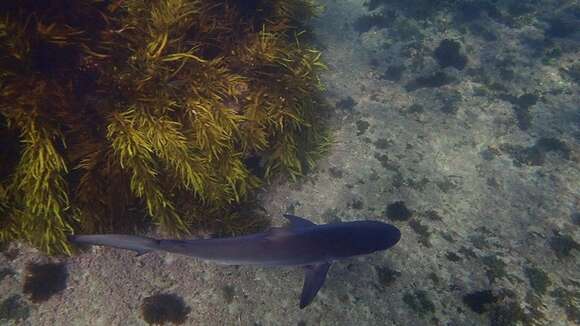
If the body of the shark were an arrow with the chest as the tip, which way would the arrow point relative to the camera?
to the viewer's right

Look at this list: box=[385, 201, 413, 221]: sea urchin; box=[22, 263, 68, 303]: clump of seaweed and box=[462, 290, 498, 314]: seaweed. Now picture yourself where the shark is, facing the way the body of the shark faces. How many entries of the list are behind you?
1

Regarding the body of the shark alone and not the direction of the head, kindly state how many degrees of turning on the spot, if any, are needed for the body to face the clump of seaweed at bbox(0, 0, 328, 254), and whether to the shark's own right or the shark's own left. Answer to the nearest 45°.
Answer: approximately 135° to the shark's own left

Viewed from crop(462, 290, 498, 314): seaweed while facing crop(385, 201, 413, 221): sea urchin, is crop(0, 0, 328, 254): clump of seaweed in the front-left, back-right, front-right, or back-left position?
front-left

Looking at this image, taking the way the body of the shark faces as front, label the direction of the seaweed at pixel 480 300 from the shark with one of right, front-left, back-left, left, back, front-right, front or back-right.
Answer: front

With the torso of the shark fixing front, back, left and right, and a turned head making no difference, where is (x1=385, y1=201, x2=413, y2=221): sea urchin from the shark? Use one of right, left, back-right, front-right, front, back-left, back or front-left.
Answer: front-left

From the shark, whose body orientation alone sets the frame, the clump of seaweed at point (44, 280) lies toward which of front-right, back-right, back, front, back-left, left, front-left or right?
back

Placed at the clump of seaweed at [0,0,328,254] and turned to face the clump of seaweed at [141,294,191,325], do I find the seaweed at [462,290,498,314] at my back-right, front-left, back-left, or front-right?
front-left
